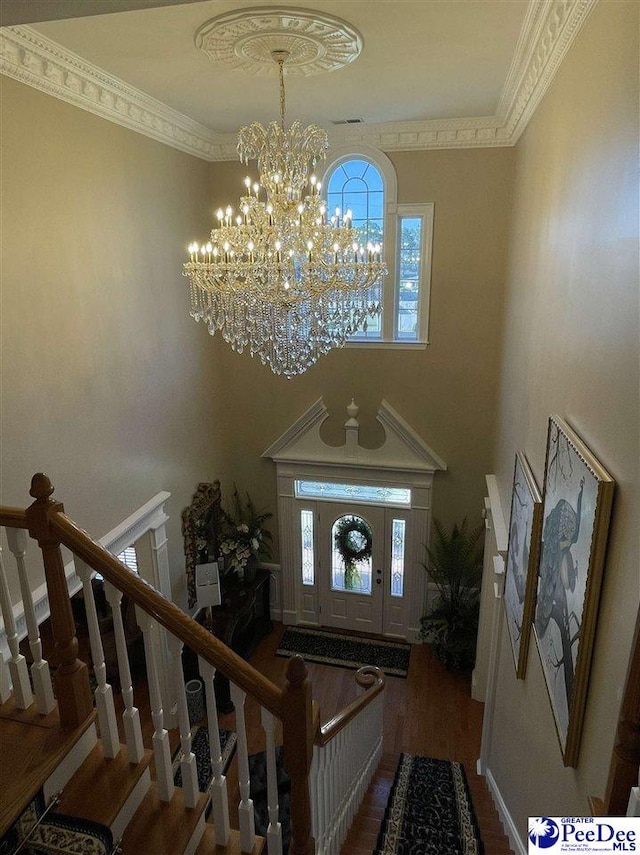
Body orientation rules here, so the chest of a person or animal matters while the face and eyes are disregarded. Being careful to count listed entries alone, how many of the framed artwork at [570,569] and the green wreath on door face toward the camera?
1

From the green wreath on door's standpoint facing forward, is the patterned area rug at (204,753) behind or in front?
in front

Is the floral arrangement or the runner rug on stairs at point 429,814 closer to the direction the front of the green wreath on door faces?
the runner rug on stairs

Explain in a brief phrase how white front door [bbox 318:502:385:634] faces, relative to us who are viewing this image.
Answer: facing the viewer

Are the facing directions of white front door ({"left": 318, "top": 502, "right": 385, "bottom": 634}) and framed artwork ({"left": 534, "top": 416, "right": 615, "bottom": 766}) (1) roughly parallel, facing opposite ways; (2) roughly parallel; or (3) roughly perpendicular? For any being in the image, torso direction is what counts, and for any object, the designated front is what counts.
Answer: roughly perpendicular

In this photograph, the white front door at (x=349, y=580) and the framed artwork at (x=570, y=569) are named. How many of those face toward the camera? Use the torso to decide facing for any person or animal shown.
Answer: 1

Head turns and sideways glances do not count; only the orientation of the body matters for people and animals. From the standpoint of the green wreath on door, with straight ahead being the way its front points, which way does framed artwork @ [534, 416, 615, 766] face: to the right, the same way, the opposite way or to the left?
to the right

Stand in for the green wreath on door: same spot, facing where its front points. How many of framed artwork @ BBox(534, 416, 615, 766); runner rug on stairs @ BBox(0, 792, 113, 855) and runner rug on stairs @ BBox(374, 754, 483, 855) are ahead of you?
3

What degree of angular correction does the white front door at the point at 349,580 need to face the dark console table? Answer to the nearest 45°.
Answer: approximately 45° to its right

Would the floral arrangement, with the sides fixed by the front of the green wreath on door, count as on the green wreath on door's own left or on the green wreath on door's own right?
on the green wreath on door's own right

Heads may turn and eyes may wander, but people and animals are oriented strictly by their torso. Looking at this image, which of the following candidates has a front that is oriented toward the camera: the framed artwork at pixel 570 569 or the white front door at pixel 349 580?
the white front door

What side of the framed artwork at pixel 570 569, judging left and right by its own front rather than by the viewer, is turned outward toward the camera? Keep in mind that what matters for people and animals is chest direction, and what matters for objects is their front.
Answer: left

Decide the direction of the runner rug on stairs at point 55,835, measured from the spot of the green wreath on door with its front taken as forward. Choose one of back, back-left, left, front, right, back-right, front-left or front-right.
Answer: front

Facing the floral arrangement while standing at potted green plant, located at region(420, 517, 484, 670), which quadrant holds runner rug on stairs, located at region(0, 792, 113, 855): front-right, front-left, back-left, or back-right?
front-left
